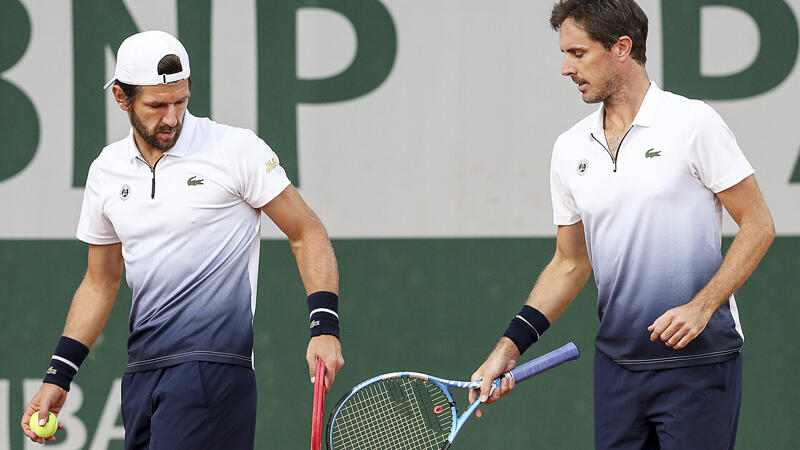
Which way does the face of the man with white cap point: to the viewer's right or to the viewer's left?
to the viewer's right

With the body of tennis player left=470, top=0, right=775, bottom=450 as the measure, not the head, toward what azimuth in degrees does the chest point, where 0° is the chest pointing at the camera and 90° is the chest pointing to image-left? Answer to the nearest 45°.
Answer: approximately 45°

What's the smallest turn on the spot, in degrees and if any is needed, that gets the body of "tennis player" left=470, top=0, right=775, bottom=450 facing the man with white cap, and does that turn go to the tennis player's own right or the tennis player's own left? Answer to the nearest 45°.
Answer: approximately 45° to the tennis player's own right

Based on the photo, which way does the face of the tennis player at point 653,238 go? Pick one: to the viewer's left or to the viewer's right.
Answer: to the viewer's left
